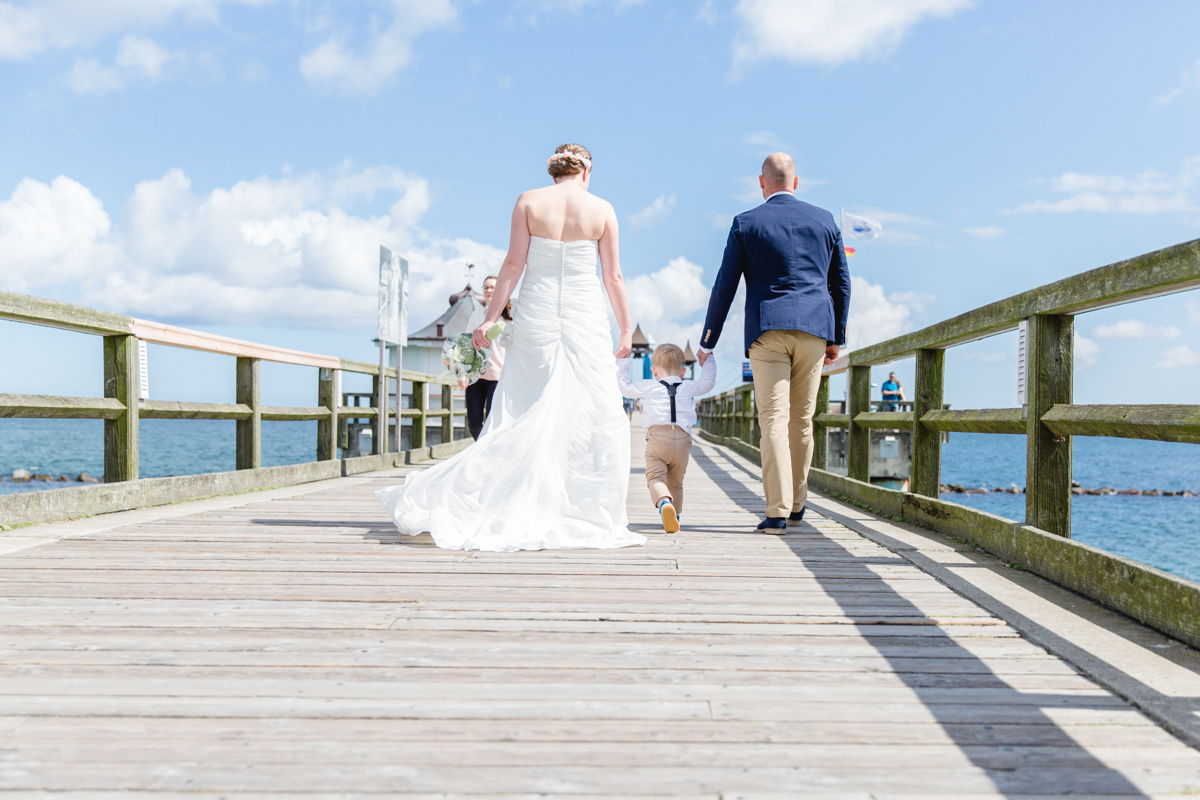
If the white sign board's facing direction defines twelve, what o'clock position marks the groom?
The groom is roughly at 1 o'clock from the white sign board.

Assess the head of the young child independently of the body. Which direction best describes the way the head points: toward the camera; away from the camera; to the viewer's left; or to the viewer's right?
away from the camera

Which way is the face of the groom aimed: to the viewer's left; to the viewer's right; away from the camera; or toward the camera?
away from the camera

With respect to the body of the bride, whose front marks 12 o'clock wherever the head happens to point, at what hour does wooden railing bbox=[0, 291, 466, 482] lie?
The wooden railing is roughly at 10 o'clock from the bride.

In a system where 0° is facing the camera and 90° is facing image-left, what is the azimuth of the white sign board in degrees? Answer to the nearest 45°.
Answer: approximately 315°

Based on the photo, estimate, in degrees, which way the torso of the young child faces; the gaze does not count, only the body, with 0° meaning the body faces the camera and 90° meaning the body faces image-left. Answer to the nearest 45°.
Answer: approximately 180°

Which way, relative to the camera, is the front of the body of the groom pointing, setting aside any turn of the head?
away from the camera

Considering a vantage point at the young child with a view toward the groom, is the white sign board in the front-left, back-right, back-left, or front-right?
back-left

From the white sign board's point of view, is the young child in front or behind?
in front

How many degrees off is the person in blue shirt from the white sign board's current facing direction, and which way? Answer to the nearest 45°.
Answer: approximately 90° to its left

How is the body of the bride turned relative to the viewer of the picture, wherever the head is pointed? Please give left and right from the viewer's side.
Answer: facing away from the viewer

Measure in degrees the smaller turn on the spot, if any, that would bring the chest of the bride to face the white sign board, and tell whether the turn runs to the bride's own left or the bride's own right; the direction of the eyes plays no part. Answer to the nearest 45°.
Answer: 0° — they already face it
